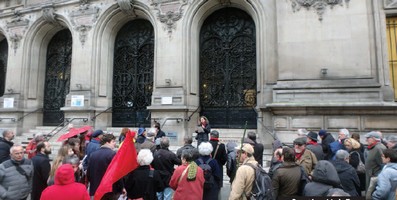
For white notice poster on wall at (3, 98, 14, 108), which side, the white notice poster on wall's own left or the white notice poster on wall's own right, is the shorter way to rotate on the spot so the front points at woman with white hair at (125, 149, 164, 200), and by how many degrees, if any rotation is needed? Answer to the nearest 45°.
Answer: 0° — it already faces them

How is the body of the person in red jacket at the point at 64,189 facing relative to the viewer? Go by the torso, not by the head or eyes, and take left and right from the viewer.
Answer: facing away from the viewer

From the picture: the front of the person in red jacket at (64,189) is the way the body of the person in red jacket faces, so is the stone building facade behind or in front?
in front

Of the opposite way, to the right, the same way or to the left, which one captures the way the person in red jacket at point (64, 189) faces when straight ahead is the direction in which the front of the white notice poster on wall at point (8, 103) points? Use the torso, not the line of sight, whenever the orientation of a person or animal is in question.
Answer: the opposite way

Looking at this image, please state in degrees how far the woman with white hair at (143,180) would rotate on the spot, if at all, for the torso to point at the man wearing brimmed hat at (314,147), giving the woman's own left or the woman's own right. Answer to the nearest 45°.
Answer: approximately 90° to the woman's own right

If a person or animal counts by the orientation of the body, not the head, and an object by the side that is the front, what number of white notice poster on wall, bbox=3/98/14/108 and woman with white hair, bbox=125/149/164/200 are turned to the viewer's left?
0

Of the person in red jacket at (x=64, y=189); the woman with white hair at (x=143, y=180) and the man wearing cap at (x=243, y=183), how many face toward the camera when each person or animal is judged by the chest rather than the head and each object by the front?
0

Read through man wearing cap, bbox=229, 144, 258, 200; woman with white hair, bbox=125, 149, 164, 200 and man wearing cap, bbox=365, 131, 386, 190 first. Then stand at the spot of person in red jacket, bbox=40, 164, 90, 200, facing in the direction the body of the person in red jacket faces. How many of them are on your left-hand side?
0

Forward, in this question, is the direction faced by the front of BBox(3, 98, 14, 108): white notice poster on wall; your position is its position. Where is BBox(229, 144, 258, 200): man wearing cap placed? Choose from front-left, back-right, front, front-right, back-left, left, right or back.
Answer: front

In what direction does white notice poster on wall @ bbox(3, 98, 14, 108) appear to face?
toward the camera

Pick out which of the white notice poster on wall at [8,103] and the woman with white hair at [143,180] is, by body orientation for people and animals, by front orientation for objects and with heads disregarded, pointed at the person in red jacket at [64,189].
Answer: the white notice poster on wall

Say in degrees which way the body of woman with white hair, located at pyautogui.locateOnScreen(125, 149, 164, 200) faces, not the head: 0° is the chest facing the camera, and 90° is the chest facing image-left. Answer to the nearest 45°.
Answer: approximately 180°
